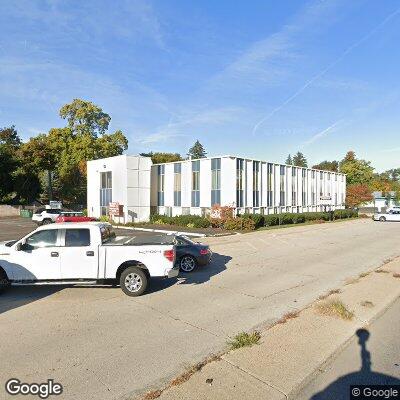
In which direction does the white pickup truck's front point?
to the viewer's left

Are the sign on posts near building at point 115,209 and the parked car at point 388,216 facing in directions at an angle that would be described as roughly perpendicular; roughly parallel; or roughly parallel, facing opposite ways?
roughly perpendicular

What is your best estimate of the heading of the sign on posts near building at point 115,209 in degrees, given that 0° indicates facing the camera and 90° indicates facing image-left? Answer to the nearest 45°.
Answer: approximately 45°

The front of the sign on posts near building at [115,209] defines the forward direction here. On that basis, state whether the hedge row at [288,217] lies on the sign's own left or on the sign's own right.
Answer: on the sign's own left

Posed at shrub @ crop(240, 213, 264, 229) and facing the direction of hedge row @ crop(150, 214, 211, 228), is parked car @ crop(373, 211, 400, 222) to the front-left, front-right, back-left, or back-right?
back-right

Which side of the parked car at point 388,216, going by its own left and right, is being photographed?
left

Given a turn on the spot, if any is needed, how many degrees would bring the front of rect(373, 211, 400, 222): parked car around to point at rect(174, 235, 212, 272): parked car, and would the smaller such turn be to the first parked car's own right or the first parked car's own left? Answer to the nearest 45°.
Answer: approximately 90° to the first parked car's own left

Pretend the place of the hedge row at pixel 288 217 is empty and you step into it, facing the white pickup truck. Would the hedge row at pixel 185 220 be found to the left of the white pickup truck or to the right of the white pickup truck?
right

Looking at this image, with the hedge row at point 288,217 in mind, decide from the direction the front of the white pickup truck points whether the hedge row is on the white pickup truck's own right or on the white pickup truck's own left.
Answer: on the white pickup truck's own right

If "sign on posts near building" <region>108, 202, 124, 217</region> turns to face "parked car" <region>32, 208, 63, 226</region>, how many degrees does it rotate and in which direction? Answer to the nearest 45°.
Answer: approximately 45° to its right
